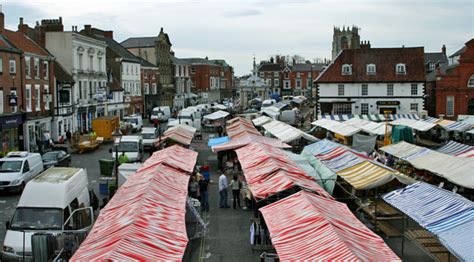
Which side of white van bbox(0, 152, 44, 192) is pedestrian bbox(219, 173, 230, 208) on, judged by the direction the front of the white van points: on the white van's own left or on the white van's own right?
on the white van's own left

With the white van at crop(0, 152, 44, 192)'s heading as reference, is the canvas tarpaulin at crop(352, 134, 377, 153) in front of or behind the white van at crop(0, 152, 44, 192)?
behind

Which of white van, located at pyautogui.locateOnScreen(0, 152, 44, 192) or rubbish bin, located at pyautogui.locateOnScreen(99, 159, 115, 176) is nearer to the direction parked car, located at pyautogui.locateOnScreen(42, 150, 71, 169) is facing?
the white van

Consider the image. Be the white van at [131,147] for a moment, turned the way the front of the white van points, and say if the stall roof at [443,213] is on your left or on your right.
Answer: on your left

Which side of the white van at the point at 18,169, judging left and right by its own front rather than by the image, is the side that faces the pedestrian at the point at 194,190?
left

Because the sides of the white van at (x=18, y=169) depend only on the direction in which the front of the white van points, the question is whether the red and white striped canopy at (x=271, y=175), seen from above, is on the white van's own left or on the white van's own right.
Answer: on the white van's own left

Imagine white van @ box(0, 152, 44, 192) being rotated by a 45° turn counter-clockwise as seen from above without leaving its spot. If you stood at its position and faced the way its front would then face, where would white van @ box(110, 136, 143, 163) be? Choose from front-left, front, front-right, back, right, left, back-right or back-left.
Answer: back-left

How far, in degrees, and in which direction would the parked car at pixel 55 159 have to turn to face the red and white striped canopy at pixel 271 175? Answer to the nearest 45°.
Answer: approximately 90° to its left

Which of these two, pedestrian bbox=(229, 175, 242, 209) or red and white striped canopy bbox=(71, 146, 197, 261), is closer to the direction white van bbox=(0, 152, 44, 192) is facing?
the red and white striped canopy

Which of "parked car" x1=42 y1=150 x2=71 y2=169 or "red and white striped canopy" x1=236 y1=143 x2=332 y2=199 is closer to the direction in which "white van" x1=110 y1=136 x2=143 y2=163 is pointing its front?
the red and white striped canopy

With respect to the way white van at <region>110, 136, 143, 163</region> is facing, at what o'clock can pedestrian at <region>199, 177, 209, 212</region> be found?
The pedestrian is roughly at 10 o'clock from the white van.
